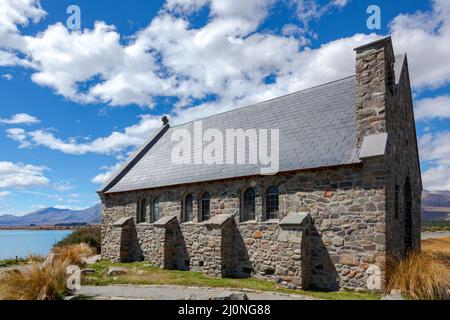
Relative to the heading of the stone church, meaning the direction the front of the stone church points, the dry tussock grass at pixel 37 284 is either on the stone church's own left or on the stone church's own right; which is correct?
on the stone church's own right

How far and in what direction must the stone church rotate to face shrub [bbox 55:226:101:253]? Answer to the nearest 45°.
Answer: approximately 180°

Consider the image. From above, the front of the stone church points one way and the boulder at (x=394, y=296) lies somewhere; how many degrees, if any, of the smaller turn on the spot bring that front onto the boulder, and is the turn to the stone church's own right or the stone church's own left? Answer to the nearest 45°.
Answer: approximately 45° to the stone church's own right
